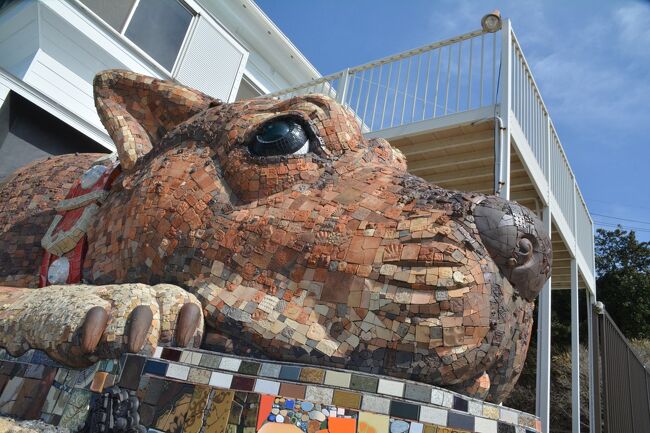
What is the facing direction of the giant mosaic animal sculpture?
to the viewer's right

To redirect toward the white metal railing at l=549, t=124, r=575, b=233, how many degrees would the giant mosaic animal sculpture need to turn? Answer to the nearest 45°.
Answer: approximately 45° to its left

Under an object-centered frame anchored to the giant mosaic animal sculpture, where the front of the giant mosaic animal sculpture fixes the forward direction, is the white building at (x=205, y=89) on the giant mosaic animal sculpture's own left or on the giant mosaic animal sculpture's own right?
on the giant mosaic animal sculpture's own left

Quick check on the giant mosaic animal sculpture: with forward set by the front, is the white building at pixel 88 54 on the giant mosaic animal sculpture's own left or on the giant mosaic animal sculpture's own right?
on the giant mosaic animal sculpture's own left

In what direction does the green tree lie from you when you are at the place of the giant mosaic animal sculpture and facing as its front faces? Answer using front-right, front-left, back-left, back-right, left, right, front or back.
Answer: front-left
